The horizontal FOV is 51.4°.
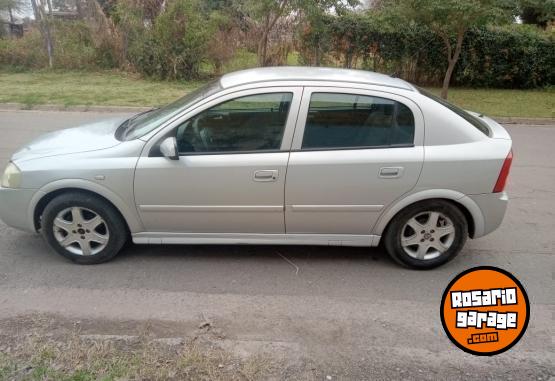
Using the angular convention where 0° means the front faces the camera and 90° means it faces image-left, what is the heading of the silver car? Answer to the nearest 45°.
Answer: approximately 90°

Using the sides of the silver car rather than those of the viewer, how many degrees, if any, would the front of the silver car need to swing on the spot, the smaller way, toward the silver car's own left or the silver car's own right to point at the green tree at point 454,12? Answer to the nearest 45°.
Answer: approximately 135° to the silver car's own right

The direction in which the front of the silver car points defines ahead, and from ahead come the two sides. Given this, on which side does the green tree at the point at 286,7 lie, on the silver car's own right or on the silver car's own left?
on the silver car's own right

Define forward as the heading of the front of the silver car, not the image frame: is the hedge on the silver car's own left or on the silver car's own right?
on the silver car's own right
